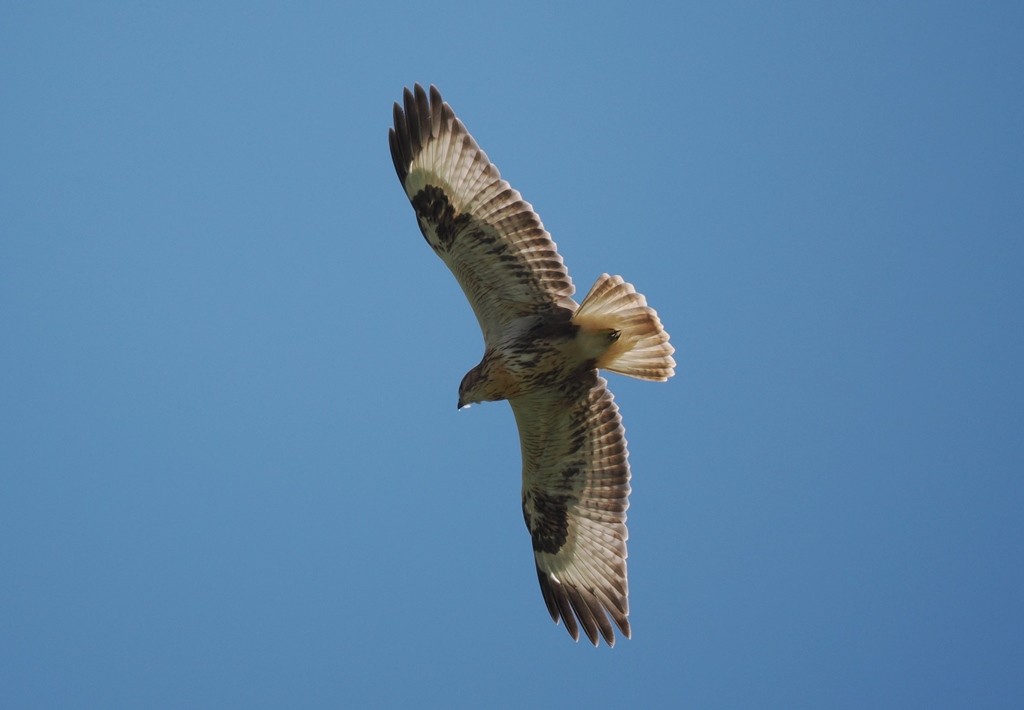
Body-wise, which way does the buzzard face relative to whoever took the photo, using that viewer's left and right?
facing to the left of the viewer
